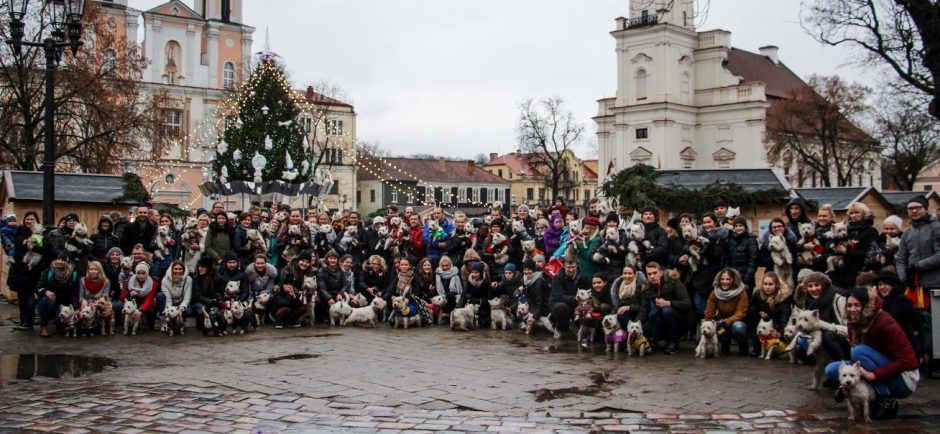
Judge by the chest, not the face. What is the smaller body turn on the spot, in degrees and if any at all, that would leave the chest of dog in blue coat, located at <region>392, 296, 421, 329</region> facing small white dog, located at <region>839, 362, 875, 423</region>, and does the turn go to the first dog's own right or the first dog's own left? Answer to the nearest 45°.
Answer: approximately 90° to the first dog's own left

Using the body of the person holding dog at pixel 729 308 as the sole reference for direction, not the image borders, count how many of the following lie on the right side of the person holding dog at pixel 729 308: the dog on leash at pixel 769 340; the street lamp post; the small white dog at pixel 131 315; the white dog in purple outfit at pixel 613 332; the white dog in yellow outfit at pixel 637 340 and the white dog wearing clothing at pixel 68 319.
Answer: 5

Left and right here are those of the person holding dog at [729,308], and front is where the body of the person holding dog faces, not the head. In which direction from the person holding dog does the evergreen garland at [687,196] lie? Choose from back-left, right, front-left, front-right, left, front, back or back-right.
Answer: back

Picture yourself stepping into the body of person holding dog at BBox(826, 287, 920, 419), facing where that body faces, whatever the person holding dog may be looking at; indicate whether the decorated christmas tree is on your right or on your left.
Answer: on your right

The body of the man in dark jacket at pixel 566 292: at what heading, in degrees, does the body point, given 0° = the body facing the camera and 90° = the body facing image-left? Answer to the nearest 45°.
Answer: approximately 0°

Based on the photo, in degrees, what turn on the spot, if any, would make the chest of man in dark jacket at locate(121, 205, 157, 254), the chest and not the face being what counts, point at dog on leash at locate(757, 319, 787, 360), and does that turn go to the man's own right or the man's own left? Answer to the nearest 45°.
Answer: approximately 45° to the man's own left

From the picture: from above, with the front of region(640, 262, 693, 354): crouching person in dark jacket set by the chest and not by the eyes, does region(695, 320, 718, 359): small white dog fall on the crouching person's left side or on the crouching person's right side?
on the crouching person's left side
